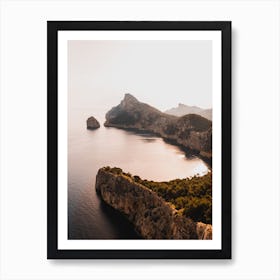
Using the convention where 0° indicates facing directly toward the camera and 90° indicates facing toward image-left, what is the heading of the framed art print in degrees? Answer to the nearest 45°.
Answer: approximately 0°
